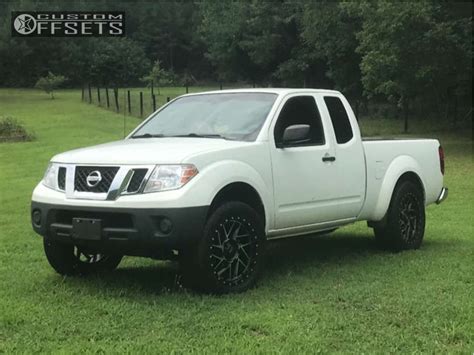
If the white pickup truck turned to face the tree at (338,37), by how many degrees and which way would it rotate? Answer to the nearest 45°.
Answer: approximately 135° to its right

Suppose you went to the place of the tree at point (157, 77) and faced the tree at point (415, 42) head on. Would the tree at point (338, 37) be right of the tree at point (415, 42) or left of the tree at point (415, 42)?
left

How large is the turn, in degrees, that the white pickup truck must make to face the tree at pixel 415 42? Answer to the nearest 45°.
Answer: approximately 135° to its right

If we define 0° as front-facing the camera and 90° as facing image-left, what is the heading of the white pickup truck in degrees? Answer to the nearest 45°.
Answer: approximately 45°
